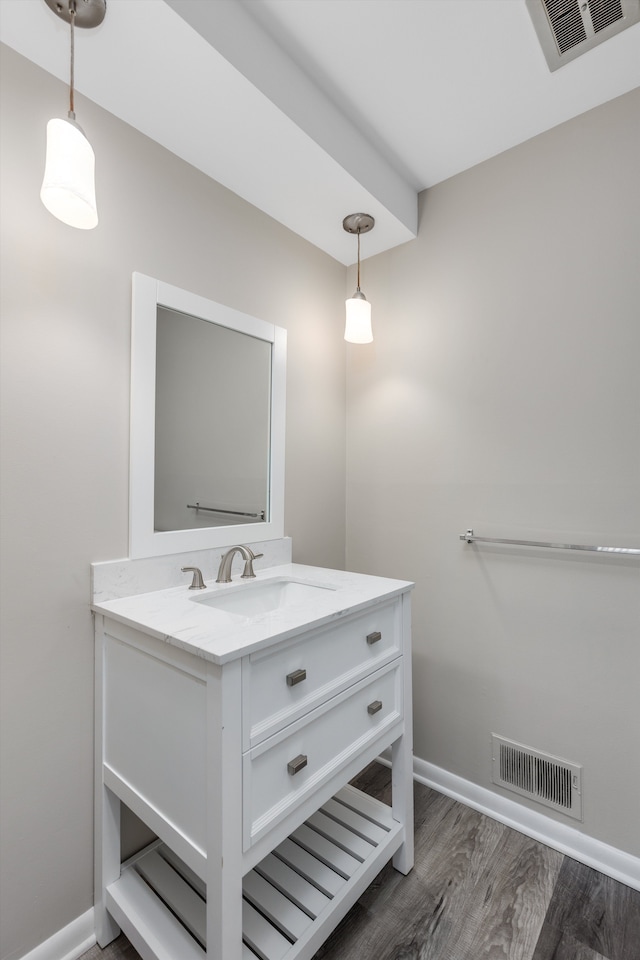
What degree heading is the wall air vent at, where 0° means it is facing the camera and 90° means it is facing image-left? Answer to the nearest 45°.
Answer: approximately 45°

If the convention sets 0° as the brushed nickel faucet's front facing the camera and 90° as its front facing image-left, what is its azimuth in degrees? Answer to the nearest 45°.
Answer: approximately 315°

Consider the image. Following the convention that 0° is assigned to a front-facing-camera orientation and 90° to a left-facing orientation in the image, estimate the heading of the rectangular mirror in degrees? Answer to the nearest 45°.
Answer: approximately 315°
